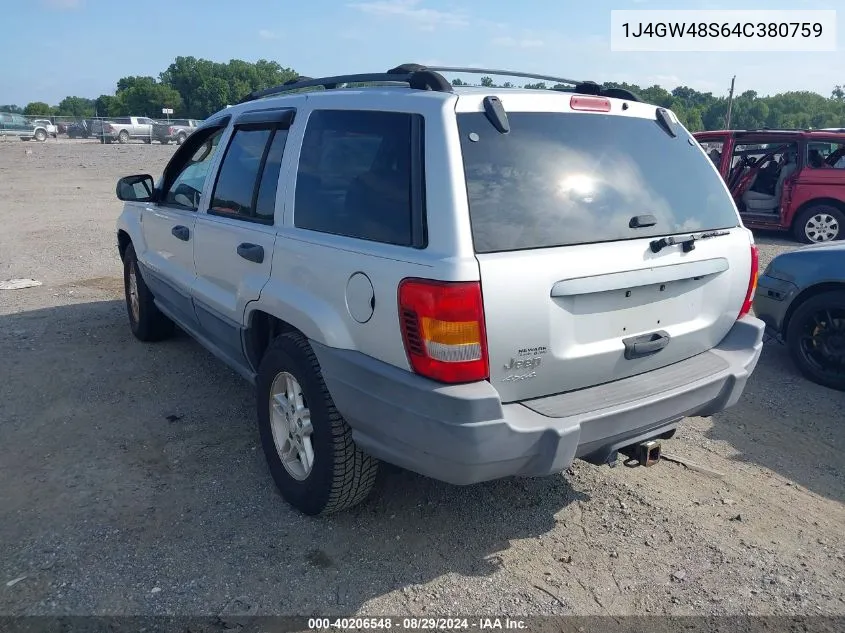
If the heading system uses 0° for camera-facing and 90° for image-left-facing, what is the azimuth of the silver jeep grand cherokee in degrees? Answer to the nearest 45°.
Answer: approximately 135°

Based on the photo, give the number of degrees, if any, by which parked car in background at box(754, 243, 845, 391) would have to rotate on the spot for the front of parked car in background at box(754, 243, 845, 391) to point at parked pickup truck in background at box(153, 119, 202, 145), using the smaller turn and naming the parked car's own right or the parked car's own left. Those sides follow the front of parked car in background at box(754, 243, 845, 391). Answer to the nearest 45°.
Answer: approximately 45° to the parked car's own right

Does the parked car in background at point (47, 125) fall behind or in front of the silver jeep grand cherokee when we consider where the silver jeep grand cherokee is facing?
in front

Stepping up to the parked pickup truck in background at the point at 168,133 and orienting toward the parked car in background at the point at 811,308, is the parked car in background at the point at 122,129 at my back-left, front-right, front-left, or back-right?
back-right

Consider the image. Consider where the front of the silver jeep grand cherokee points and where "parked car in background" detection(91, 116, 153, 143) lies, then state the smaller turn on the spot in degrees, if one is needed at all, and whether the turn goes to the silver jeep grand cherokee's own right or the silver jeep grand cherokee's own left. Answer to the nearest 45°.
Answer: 0° — it already faces it

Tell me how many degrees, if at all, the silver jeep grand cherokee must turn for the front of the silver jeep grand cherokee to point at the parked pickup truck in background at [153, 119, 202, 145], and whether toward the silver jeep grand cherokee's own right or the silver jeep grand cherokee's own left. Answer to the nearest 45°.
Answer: approximately 45° to the silver jeep grand cherokee's own right

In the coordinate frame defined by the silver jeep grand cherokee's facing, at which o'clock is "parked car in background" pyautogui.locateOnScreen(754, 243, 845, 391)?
The parked car in background is roughly at 3 o'clock from the silver jeep grand cherokee.

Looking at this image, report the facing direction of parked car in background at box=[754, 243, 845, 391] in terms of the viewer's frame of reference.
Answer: facing to the left of the viewer

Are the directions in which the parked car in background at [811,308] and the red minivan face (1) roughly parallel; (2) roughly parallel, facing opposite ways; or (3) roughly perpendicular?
roughly parallel

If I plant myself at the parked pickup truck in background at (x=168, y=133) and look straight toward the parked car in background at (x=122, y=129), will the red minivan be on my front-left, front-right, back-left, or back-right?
back-left

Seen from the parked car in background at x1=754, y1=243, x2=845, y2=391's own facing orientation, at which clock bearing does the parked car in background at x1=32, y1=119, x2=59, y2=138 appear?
the parked car in background at x1=32, y1=119, x2=59, y2=138 is roughly at 1 o'clock from the parked car in background at x1=754, y1=243, x2=845, y2=391.

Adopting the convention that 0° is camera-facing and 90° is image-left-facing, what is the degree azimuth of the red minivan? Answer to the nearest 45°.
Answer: approximately 90°
